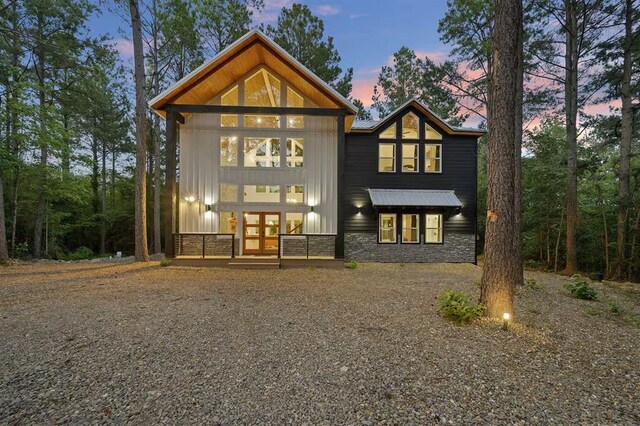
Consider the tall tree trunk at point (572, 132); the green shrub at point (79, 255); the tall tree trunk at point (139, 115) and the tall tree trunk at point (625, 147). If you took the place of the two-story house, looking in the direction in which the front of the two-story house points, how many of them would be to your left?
2

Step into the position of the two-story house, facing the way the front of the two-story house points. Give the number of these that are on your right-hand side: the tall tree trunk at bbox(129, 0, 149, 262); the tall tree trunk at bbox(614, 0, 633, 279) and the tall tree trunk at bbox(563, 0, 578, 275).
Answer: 1

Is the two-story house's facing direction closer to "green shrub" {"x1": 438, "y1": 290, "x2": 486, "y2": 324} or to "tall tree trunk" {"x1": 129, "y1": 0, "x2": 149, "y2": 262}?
the green shrub

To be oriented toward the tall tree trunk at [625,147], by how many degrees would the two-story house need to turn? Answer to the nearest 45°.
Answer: approximately 90° to its left

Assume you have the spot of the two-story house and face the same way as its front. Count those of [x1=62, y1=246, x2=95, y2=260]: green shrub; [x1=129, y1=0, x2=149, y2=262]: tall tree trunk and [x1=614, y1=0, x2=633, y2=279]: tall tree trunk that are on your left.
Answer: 1

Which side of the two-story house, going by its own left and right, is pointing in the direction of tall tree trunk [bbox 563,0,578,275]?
left

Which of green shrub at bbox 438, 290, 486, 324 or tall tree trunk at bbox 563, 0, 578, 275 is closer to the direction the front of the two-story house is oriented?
the green shrub

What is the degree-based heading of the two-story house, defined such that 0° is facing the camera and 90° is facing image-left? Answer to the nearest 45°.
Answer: approximately 0°

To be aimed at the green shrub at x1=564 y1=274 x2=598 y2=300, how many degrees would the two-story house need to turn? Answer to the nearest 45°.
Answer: approximately 45° to its left

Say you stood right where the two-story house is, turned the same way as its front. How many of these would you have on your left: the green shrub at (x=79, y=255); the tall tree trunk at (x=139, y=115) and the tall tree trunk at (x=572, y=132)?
1

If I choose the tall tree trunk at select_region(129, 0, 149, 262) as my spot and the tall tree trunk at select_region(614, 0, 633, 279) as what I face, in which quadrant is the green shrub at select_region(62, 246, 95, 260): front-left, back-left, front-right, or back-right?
back-left

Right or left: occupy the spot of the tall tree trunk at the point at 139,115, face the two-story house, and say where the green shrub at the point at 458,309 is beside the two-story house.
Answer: right
